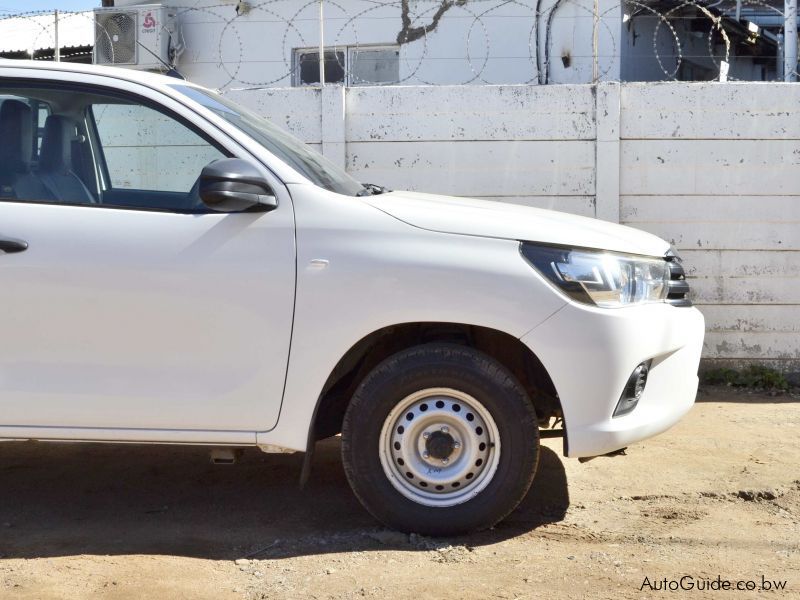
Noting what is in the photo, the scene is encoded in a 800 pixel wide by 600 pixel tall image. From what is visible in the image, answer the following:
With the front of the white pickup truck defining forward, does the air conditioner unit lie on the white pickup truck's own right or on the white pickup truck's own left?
on the white pickup truck's own left

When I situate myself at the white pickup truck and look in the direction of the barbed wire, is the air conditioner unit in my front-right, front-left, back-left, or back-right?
front-left

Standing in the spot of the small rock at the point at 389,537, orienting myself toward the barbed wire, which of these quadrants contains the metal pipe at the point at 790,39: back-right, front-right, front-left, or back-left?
front-right

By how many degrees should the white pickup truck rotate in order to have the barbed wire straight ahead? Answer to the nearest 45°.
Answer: approximately 90° to its left

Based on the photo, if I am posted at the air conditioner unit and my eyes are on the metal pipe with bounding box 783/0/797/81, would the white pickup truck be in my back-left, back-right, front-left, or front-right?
front-right

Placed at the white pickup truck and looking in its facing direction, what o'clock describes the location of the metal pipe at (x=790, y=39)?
The metal pipe is roughly at 10 o'clock from the white pickup truck.

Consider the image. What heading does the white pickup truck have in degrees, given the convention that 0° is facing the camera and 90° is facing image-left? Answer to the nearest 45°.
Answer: approximately 270°

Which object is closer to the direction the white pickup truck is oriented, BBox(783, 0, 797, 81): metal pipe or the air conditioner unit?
the metal pipe

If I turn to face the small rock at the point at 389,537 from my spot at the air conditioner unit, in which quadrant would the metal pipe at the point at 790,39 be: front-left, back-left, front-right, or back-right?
front-left
